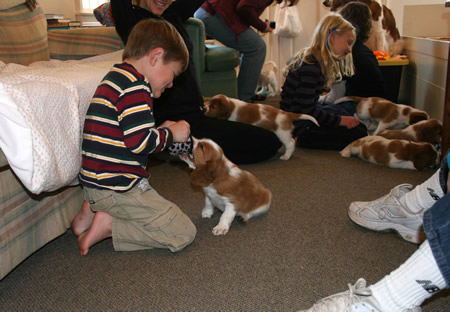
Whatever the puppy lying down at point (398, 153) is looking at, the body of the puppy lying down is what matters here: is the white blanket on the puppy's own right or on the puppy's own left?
on the puppy's own right

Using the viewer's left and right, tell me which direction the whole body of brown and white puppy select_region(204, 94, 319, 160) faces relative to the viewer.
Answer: facing to the left of the viewer

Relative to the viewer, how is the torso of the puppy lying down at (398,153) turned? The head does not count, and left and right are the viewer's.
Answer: facing to the right of the viewer

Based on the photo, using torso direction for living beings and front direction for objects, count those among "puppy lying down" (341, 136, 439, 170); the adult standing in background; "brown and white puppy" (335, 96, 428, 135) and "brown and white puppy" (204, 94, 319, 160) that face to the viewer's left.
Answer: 1

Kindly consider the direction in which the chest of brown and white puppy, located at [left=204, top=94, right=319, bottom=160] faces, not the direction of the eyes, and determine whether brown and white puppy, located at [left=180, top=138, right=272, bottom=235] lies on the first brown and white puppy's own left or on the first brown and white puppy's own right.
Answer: on the first brown and white puppy's own left

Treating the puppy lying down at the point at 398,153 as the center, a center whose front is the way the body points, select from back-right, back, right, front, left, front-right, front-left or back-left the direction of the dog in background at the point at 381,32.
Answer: left

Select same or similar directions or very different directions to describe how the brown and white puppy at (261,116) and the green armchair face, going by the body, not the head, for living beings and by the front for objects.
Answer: very different directions

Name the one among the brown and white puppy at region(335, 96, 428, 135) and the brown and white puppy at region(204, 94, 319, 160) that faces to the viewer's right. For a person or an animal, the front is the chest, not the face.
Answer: the brown and white puppy at region(335, 96, 428, 135)

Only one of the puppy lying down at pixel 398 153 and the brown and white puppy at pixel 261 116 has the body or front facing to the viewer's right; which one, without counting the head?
the puppy lying down

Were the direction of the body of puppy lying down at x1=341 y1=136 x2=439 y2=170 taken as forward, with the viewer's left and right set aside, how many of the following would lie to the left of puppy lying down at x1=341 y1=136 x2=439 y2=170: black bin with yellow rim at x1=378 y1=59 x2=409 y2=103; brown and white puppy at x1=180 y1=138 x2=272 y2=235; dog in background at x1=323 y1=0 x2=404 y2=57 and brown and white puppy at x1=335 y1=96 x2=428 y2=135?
3
